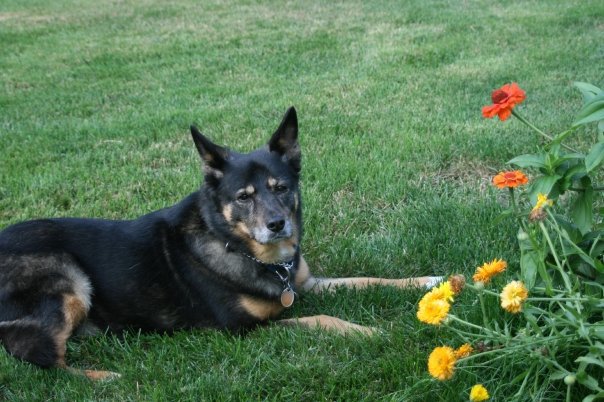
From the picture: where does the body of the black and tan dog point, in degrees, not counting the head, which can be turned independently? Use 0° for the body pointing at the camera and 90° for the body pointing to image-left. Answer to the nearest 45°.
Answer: approximately 270°

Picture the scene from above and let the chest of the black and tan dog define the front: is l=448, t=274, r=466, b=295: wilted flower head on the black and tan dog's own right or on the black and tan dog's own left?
on the black and tan dog's own right

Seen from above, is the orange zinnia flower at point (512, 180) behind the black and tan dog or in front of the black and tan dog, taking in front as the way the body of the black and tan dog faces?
in front

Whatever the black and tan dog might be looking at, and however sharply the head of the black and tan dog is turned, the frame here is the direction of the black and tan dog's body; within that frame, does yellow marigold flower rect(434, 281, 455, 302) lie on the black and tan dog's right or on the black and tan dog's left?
on the black and tan dog's right

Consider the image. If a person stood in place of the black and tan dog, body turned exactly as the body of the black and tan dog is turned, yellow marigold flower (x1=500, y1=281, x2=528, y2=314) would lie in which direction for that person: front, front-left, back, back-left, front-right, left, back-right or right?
front-right

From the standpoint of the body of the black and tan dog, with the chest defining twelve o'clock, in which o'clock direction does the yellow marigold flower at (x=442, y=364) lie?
The yellow marigold flower is roughly at 2 o'clock from the black and tan dog.
